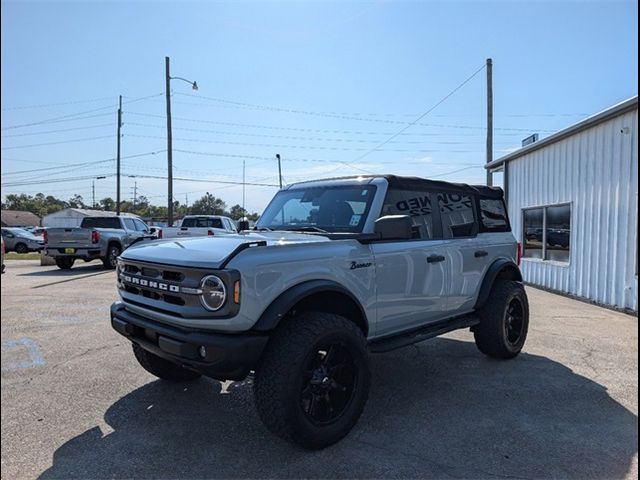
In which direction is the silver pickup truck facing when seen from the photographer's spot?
facing away from the viewer and to the right of the viewer

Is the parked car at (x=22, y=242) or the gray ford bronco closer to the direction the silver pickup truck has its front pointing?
the parked car

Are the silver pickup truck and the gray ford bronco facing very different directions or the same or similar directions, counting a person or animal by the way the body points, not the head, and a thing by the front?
very different directions

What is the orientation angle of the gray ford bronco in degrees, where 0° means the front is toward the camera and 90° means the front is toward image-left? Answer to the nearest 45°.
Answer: approximately 45°

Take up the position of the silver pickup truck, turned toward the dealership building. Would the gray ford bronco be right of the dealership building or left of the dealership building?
right

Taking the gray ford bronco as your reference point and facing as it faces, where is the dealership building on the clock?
The dealership building is roughly at 6 o'clock from the gray ford bronco.

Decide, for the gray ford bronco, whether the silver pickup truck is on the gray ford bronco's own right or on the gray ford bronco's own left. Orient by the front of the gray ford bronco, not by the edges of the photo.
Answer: on the gray ford bronco's own right

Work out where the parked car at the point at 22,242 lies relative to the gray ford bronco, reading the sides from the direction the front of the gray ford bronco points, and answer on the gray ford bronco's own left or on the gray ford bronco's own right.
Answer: on the gray ford bronco's own right

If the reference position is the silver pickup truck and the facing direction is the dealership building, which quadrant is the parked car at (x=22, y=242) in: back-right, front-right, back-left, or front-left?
back-left

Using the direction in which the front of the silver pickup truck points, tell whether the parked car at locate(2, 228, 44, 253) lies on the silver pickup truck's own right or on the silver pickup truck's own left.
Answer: on the silver pickup truck's own left

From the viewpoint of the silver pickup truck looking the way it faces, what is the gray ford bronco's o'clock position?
The gray ford bronco is roughly at 4 o'clock from the silver pickup truck.

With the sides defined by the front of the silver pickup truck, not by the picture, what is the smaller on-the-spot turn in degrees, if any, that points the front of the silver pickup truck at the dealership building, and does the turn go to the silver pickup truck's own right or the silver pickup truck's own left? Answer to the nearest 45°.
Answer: approximately 90° to the silver pickup truck's own right
